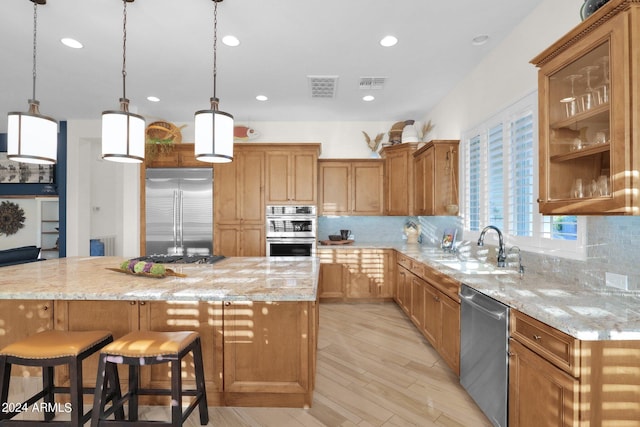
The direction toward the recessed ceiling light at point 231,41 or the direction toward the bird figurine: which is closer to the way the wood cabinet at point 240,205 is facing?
the recessed ceiling light

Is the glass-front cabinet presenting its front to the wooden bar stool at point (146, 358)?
yes

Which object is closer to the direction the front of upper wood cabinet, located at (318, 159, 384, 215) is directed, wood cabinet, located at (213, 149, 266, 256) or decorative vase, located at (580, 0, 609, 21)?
the decorative vase

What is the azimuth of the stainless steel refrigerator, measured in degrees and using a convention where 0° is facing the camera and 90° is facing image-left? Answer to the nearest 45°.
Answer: approximately 0°

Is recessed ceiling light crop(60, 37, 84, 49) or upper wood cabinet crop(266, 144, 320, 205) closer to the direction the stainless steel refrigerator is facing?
the recessed ceiling light

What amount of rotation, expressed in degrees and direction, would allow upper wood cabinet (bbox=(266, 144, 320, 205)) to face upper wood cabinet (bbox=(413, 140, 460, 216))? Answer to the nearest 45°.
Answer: approximately 45° to its left

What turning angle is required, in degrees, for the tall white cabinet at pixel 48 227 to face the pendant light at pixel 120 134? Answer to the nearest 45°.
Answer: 0° — it already faces it

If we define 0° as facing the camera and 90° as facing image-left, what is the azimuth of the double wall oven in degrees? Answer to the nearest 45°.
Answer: approximately 0°

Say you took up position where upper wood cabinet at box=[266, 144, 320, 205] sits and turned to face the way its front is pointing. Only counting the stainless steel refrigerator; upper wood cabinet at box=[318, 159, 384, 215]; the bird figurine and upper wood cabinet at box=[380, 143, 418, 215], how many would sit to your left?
3
